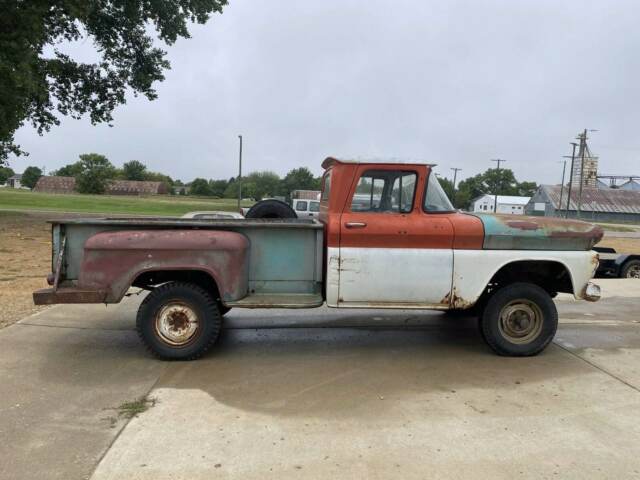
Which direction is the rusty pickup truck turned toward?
to the viewer's right
